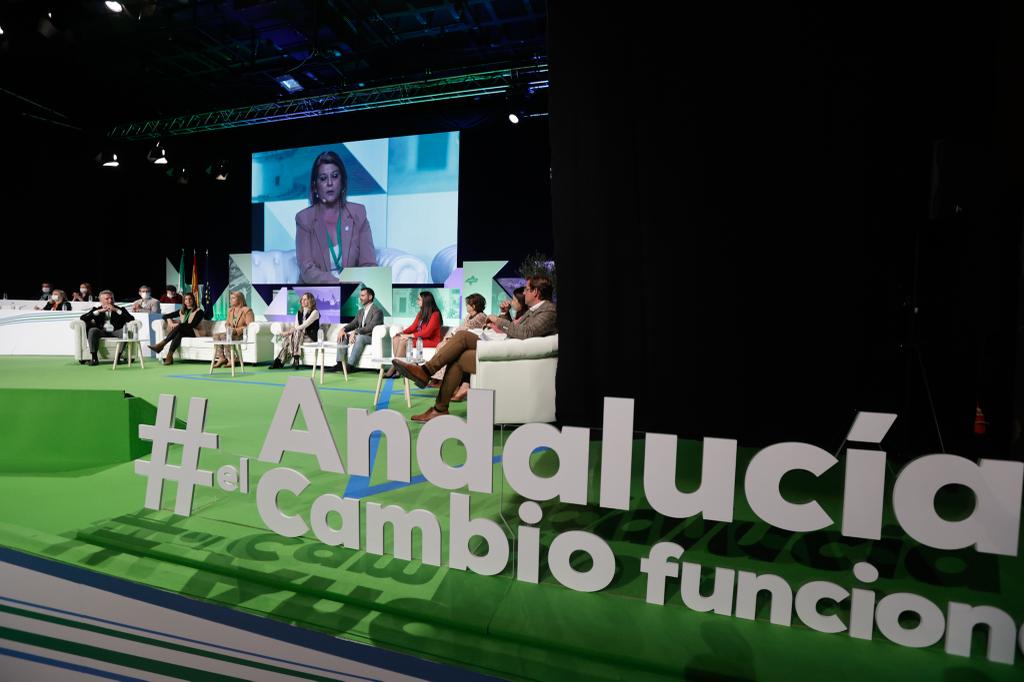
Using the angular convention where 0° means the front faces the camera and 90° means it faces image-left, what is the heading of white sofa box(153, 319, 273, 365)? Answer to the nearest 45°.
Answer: approximately 45°

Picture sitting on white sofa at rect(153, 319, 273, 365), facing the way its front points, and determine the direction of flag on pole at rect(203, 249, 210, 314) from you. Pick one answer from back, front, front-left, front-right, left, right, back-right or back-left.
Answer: back-right

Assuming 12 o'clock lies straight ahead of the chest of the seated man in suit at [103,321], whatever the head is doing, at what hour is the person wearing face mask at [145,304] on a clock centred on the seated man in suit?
The person wearing face mask is roughly at 7 o'clock from the seated man in suit.

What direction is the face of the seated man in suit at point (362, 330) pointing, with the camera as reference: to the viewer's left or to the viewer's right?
to the viewer's left

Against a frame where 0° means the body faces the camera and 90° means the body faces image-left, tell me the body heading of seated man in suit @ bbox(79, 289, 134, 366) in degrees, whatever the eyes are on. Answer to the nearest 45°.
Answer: approximately 0°

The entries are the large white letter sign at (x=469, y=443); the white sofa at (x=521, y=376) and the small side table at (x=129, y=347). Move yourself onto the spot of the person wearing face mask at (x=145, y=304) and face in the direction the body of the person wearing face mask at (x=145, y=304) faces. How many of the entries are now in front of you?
3

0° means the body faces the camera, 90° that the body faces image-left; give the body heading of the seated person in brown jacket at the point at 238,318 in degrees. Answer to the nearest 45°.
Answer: approximately 45°
